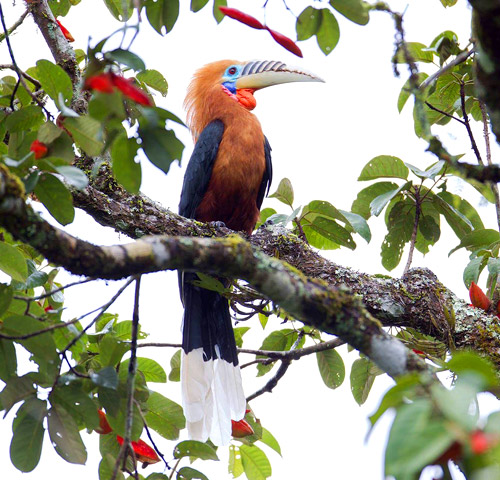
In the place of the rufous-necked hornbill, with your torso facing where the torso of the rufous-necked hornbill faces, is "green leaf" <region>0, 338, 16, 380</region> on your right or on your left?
on your right

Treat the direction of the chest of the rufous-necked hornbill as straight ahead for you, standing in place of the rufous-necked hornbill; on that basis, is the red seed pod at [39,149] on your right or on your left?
on your right

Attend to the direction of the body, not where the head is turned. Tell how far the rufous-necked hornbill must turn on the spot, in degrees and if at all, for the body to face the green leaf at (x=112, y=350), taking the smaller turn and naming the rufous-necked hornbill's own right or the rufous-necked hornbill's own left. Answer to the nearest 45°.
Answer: approximately 45° to the rufous-necked hornbill's own right

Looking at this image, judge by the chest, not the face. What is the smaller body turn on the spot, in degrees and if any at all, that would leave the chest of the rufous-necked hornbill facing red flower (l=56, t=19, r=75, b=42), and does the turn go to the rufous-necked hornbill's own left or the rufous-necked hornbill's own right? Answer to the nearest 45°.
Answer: approximately 90° to the rufous-necked hornbill's own right

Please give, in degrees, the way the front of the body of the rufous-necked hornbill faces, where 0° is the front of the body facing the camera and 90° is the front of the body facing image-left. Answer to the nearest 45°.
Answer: approximately 315°
